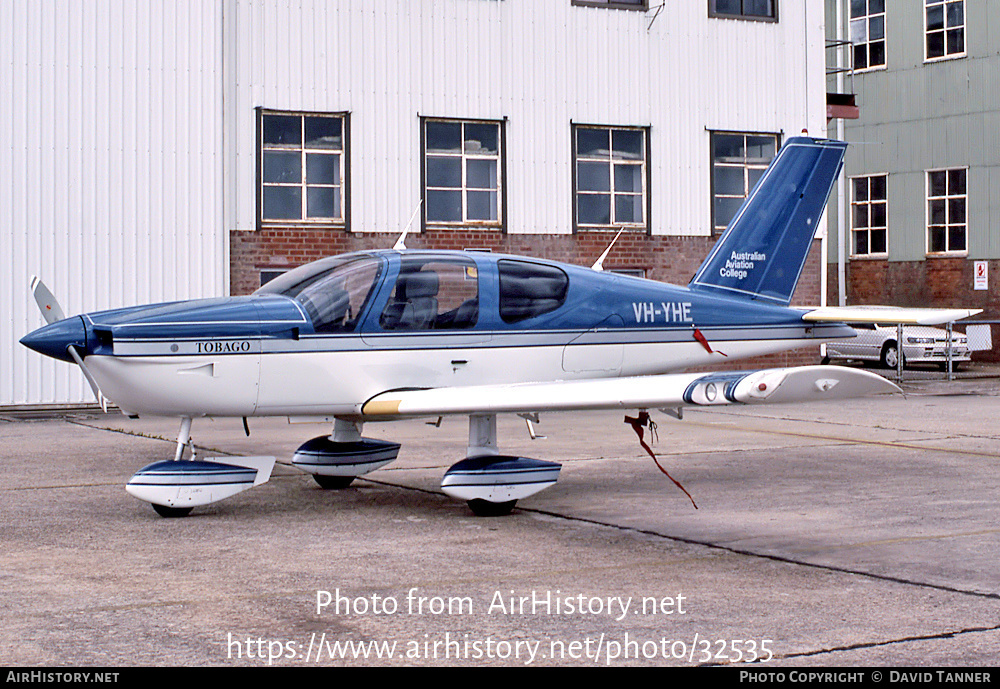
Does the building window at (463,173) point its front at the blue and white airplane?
yes

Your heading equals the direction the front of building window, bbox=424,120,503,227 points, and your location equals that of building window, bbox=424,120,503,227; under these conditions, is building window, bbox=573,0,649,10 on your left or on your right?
on your left

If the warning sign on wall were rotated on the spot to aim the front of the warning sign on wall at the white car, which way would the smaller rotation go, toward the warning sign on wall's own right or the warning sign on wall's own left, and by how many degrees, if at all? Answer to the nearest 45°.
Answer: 0° — it already faces it

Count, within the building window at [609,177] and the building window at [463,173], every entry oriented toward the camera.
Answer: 2

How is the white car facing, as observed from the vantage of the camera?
facing the viewer and to the right of the viewer

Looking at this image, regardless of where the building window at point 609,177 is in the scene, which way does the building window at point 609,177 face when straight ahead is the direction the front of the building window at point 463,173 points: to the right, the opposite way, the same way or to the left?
the same way

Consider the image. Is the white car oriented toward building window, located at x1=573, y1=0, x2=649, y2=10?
no

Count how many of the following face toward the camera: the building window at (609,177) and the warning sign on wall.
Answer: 2

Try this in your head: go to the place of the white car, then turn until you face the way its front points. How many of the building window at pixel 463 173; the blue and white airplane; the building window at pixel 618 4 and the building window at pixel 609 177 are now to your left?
0

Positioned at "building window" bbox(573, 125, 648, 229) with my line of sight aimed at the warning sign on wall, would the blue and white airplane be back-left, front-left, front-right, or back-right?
back-right

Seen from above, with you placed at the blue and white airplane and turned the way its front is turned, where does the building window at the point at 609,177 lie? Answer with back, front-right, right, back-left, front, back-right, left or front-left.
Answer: back-right

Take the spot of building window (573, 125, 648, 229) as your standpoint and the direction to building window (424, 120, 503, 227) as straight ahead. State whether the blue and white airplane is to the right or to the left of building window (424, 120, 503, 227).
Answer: left

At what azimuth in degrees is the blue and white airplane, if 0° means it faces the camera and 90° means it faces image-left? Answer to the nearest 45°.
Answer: approximately 45°

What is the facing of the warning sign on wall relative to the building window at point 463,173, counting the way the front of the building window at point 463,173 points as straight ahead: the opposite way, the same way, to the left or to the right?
the same way

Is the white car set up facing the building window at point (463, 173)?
no

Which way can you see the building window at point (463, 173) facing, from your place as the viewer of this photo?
facing the viewer
